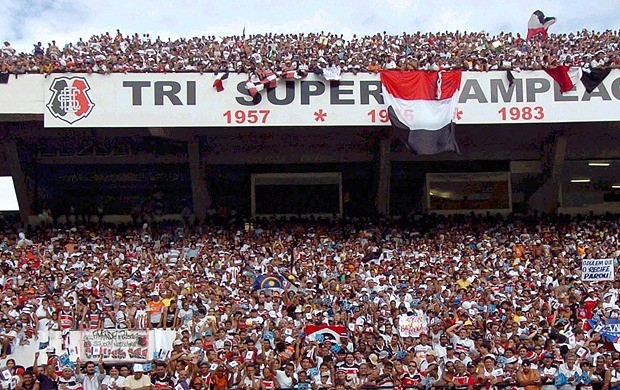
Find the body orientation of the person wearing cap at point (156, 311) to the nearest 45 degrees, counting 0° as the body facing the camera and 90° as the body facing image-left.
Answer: approximately 0°

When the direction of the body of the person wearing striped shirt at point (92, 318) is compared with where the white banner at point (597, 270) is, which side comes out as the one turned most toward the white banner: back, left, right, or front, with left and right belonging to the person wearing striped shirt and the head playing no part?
left

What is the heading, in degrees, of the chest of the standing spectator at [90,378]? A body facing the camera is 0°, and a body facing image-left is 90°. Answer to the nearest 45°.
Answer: approximately 0°

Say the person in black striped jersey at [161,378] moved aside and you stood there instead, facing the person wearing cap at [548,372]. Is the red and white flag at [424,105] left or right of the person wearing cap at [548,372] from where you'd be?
left

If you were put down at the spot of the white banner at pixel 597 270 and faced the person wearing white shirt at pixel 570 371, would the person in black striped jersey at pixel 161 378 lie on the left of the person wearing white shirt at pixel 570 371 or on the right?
right

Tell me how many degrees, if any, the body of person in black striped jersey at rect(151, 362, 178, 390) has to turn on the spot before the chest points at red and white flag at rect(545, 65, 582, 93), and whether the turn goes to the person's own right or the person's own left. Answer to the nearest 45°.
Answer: approximately 135° to the person's own left
